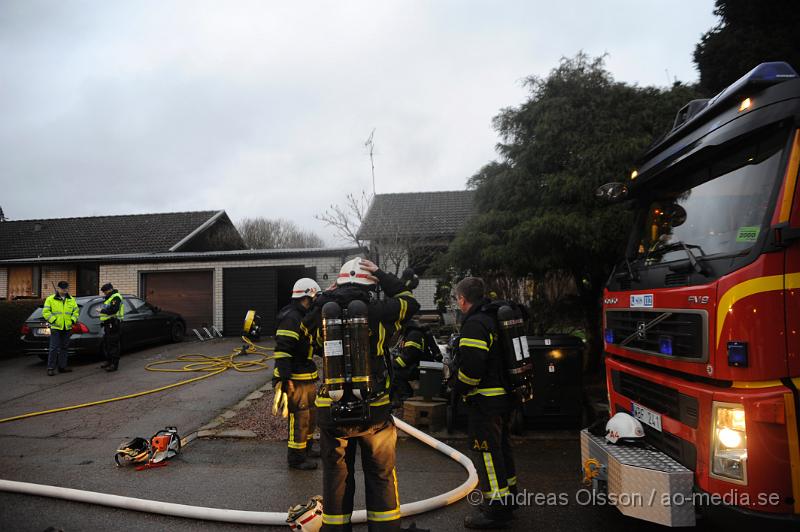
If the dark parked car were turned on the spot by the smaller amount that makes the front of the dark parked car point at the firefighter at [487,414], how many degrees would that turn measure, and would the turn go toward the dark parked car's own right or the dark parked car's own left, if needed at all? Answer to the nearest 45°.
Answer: approximately 135° to the dark parked car's own right

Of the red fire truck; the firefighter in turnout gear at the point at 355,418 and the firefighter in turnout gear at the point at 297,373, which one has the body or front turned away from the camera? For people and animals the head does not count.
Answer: the firefighter in turnout gear at the point at 355,418

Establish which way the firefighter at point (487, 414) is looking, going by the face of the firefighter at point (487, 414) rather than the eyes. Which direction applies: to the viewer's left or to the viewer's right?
to the viewer's left

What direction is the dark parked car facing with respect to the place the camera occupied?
facing away from the viewer and to the right of the viewer

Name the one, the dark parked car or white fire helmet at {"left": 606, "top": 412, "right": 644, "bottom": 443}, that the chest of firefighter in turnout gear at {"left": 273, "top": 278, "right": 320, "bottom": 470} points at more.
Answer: the white fire helmet

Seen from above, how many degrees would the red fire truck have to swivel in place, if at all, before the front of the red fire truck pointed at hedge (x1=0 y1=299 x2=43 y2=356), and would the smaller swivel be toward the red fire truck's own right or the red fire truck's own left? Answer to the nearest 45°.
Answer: approximately 45° to the red fire truck's own right

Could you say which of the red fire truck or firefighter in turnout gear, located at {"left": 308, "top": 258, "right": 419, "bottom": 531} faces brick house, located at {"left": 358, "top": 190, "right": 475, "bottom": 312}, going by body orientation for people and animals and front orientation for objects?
the firefighter in turnout gear

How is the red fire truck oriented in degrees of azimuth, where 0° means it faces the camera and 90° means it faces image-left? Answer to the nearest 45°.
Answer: approximately 45°

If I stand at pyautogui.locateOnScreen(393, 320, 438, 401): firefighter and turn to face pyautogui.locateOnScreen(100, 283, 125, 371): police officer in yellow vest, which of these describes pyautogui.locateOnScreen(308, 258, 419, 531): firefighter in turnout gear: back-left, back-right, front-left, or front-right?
back-left

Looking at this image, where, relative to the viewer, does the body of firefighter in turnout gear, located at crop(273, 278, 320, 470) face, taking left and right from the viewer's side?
facing to the right of the viewer

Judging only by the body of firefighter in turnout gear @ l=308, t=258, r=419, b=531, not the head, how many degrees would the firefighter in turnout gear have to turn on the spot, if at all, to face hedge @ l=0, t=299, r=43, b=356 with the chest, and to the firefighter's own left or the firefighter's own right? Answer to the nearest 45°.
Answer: approximately 45° to the firefighter's own left

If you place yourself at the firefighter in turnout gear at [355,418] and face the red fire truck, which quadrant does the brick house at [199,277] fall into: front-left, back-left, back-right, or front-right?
back-left

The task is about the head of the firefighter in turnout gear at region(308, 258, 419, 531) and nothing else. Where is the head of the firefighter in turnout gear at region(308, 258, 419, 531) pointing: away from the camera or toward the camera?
away from the camera

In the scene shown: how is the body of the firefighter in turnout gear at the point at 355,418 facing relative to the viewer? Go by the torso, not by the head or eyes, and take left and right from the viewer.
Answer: facing away from the viewer
